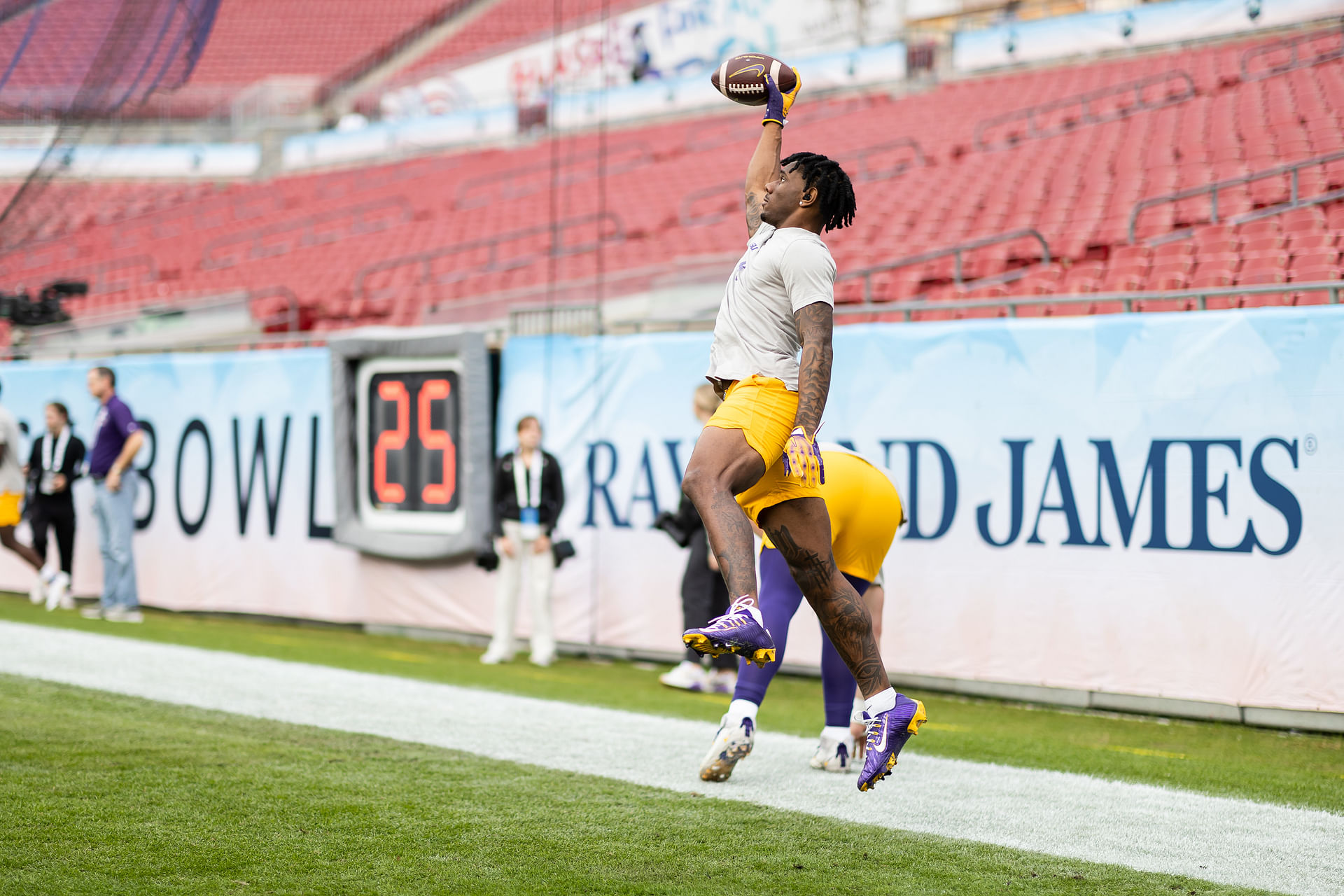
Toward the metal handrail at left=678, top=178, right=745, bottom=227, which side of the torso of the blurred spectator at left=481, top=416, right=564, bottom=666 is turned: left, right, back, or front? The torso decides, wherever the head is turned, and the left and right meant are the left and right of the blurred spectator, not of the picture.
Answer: back

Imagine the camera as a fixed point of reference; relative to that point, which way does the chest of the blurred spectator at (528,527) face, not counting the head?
toward the camera

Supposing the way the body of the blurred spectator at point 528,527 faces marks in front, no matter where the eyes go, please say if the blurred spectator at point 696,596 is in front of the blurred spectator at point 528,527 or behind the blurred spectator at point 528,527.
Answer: in front

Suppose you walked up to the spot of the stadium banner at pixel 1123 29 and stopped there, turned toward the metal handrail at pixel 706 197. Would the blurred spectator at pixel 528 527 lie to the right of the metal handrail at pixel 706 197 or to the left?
left

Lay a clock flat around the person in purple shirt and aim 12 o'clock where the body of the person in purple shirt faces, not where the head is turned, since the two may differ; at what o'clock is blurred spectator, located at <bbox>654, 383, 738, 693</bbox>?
The blurred spectator is roughly at 8 o'clock from the person in purple shirt.

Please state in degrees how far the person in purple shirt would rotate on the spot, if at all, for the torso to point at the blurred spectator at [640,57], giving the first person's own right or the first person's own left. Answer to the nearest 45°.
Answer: approximately 135° to the first person's own right

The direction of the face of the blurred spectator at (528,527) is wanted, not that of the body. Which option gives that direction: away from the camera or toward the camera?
toward the camera

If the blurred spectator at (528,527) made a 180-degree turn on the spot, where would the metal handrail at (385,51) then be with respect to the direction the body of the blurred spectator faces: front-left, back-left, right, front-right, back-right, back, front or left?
front

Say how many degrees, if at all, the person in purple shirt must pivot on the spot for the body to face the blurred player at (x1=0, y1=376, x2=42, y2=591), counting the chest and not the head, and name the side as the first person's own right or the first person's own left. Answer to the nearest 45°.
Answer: approximately 45° to the first person's own right
